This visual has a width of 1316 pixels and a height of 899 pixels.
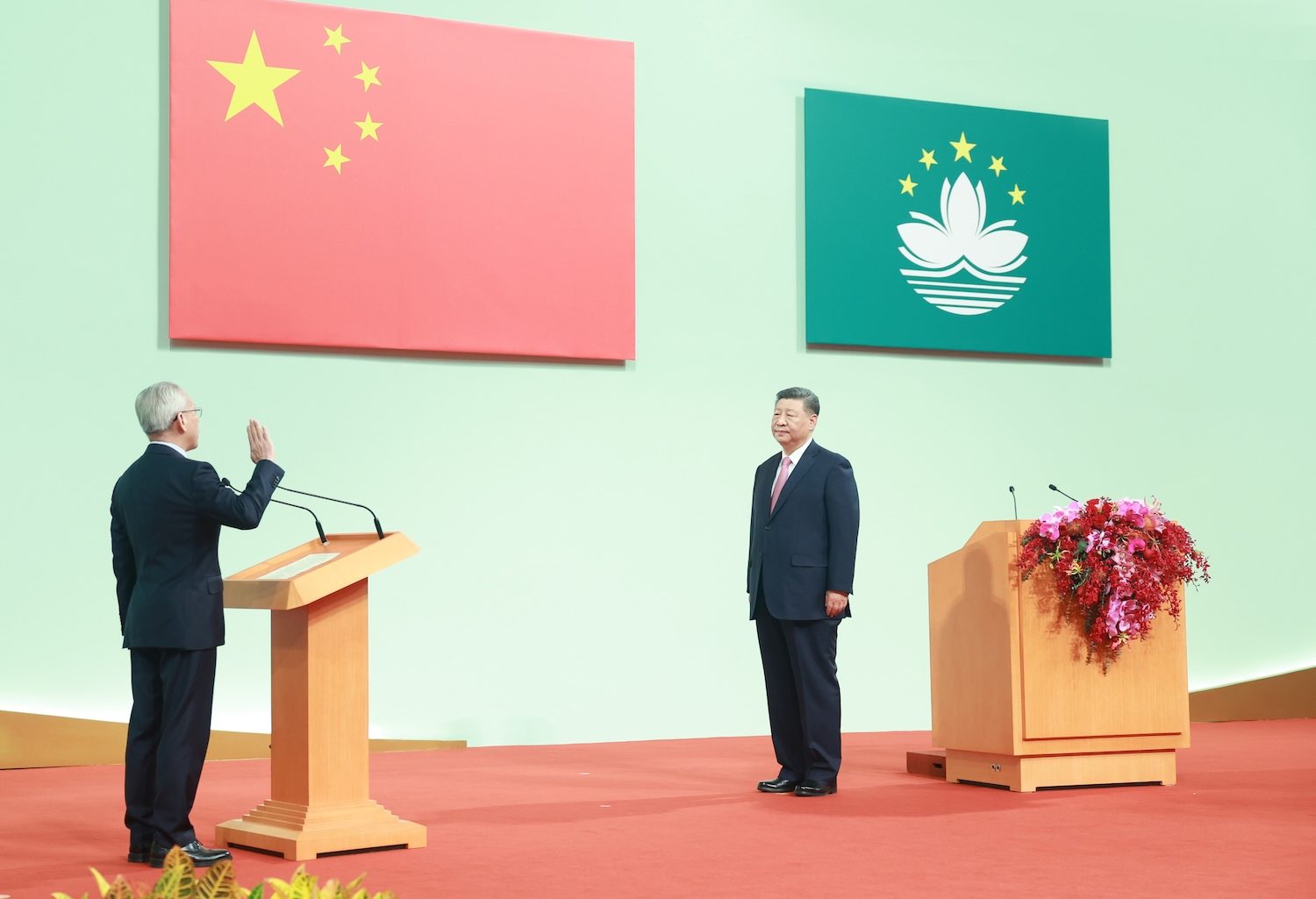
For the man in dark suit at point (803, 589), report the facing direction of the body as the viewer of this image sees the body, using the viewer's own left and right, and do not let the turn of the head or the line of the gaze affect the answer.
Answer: facing the viewer and to the left of the viewer

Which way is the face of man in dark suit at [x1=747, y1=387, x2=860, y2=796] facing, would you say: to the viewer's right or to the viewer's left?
to the viewer's left

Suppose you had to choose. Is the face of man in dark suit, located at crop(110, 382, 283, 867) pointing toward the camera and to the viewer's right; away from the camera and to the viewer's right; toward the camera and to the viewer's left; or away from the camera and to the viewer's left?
away from the camera and to the viewer's right

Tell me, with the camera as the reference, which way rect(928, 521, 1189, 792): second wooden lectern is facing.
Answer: facing the viewer and to the right of the viewer

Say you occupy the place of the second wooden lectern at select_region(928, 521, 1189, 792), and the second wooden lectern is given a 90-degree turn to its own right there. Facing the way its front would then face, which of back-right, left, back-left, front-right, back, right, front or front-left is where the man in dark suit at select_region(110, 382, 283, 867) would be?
front

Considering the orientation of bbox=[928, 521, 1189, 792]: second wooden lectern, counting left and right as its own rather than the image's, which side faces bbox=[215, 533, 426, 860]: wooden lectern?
right

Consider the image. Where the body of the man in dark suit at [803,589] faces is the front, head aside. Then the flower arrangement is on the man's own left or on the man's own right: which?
on the man's own left

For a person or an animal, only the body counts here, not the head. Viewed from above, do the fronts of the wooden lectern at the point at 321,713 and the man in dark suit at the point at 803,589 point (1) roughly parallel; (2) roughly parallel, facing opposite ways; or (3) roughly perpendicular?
roughly parallel, facing opposite ways

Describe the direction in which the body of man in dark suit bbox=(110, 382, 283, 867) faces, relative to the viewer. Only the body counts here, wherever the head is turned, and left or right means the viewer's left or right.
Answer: facing away from the viewer and to the right of the viewer

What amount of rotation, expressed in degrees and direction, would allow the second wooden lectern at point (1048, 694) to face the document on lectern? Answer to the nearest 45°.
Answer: approximately 90° to its right
